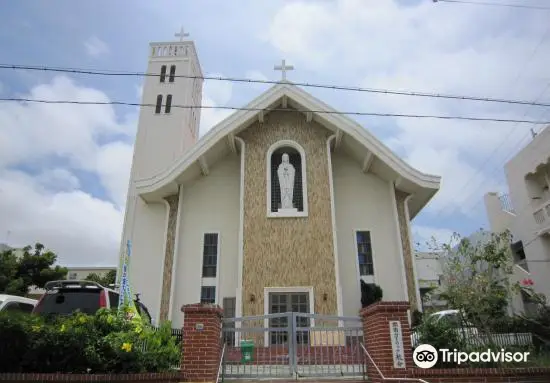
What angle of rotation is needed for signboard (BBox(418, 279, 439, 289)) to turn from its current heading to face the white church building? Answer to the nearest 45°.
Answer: approximately 45° to its right

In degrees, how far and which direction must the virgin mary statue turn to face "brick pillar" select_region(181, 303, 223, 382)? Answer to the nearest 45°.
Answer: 0° — it already faces it

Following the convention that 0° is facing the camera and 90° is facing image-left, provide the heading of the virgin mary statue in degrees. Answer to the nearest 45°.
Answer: approximately 0°

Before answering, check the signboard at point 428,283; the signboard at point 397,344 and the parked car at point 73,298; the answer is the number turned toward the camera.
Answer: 2

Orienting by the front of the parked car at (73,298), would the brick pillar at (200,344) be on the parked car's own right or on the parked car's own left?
on the parked car's own right

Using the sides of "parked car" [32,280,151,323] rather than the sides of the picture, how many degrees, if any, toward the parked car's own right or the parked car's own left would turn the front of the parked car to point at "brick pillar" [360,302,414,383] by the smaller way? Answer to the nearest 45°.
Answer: approximately 90° to the parked car's own right

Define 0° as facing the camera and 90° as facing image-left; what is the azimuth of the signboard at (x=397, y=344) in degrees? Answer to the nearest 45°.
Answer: approximately 0°
